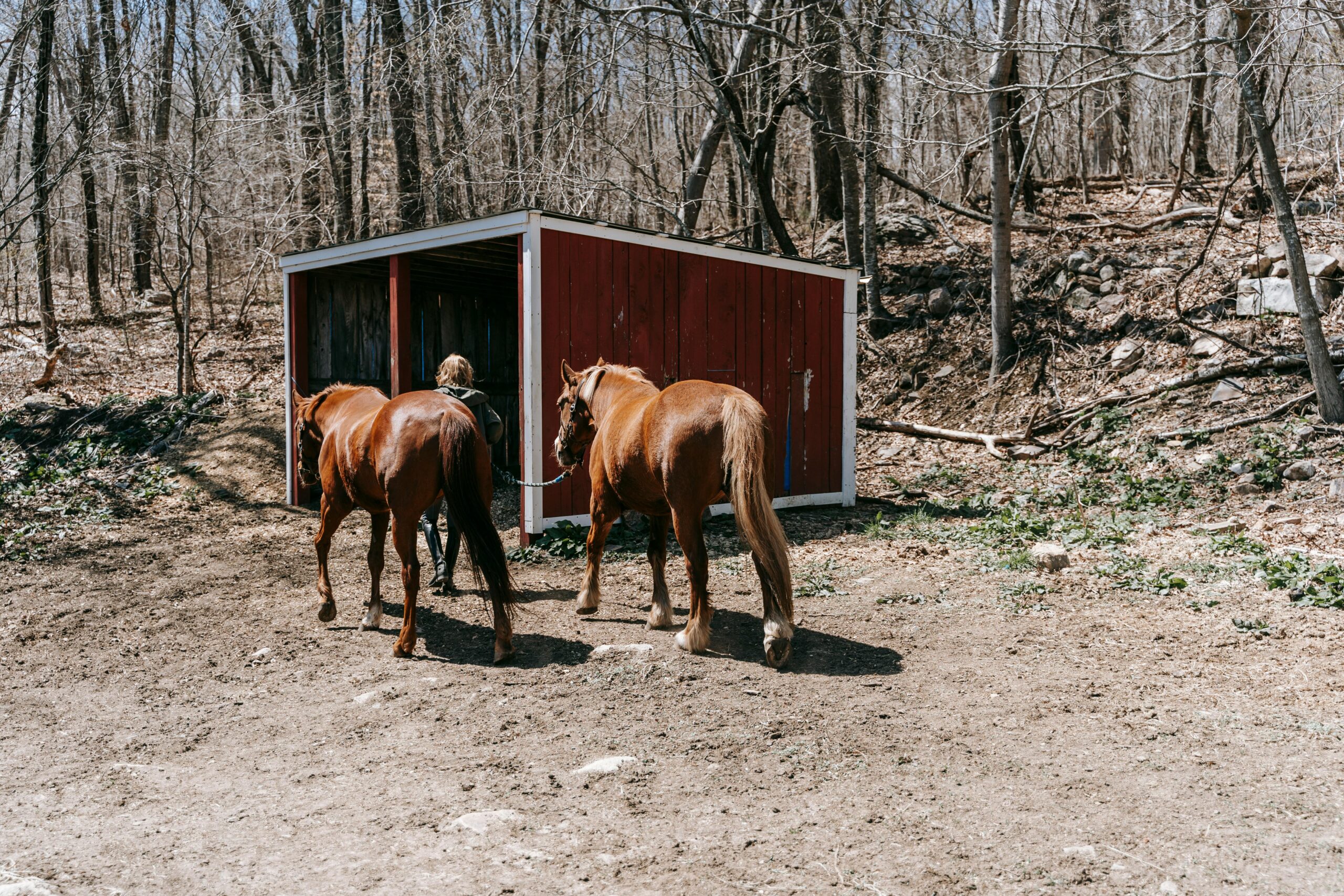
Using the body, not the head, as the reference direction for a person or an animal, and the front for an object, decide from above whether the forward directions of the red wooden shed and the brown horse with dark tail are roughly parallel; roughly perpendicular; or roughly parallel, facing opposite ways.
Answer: roughly perpendicular

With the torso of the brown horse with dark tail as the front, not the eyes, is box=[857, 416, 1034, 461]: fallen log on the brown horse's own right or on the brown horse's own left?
on the brown horse's own right

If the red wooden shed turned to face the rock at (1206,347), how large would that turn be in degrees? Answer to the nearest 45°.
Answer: approximately 135° to its left

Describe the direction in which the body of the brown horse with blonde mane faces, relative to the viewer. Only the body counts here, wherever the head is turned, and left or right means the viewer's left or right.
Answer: facing away from the viewer and to the left of the viewer

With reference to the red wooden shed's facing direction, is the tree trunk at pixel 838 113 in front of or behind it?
behind

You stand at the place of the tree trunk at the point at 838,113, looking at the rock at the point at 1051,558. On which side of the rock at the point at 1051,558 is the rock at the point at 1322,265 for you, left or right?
left

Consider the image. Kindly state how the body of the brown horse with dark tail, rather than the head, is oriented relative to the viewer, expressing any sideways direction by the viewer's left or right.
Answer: facing away from the viewer and to the left of the viewer

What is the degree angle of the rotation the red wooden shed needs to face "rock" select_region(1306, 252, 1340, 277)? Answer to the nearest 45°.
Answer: approximately 135° to its left

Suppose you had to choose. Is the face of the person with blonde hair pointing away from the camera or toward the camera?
away from the camera

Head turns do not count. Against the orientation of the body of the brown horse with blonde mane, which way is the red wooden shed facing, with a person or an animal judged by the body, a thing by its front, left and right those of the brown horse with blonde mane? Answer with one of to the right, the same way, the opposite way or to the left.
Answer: to the left

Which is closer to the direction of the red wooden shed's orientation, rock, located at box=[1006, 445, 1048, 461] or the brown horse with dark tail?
the brown horse with dark tail

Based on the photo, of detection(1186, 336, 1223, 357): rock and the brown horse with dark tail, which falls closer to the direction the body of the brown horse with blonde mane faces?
the brown horse with dark tail
